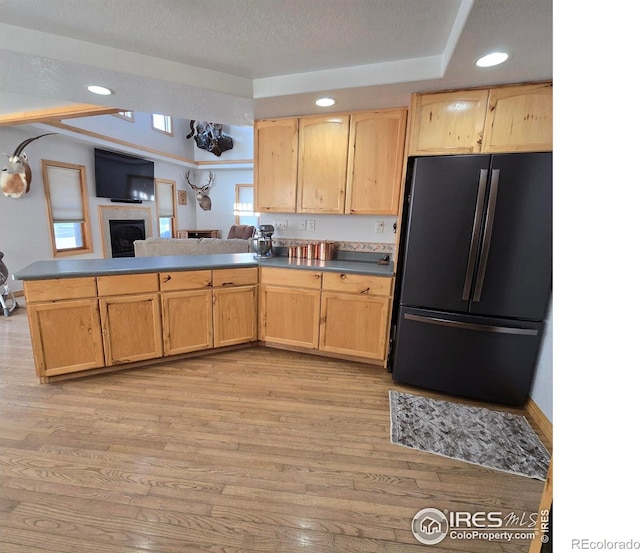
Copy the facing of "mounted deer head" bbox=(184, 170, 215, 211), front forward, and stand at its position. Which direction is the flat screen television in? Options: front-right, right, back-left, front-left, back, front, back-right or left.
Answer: front-right

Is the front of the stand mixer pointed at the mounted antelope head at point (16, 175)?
no

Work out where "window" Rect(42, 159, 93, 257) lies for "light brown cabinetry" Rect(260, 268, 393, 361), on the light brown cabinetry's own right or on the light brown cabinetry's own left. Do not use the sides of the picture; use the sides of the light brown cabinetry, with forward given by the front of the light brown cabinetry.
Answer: on the light brown cabinetry's own right

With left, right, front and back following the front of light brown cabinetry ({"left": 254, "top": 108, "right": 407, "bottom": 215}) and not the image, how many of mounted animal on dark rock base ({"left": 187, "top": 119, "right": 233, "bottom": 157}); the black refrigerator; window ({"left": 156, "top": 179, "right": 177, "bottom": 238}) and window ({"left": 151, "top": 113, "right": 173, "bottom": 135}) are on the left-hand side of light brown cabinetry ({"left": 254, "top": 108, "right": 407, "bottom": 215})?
1

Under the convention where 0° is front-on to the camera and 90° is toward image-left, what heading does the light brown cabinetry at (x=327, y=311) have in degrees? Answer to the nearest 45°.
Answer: approximately 45°

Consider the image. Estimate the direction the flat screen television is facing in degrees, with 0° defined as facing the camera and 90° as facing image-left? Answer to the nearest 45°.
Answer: approximately 315°

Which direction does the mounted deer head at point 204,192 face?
toward the camera

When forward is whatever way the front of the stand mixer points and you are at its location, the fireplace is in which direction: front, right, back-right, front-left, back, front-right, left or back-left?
right

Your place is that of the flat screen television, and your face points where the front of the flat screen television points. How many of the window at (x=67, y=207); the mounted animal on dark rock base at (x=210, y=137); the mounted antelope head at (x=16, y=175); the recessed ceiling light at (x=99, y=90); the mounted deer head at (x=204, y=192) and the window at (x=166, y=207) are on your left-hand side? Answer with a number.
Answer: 3

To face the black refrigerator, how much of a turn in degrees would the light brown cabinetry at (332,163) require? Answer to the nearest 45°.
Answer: approximately 90° to its left

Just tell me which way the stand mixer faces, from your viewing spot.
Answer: facing the viewer and to the left of the viewer

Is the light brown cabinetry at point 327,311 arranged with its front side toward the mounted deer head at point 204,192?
no

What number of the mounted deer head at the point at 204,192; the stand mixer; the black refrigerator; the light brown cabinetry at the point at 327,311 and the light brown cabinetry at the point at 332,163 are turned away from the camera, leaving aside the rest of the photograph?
0

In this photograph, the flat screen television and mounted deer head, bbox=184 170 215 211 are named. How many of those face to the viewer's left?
0

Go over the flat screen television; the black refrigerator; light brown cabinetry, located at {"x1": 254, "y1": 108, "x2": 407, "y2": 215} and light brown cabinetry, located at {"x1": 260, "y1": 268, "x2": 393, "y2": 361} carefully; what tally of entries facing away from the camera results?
0

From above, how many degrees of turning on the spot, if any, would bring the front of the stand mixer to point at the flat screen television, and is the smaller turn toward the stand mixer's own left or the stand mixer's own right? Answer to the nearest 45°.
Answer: approximately 90° to the stand mixer's own right
